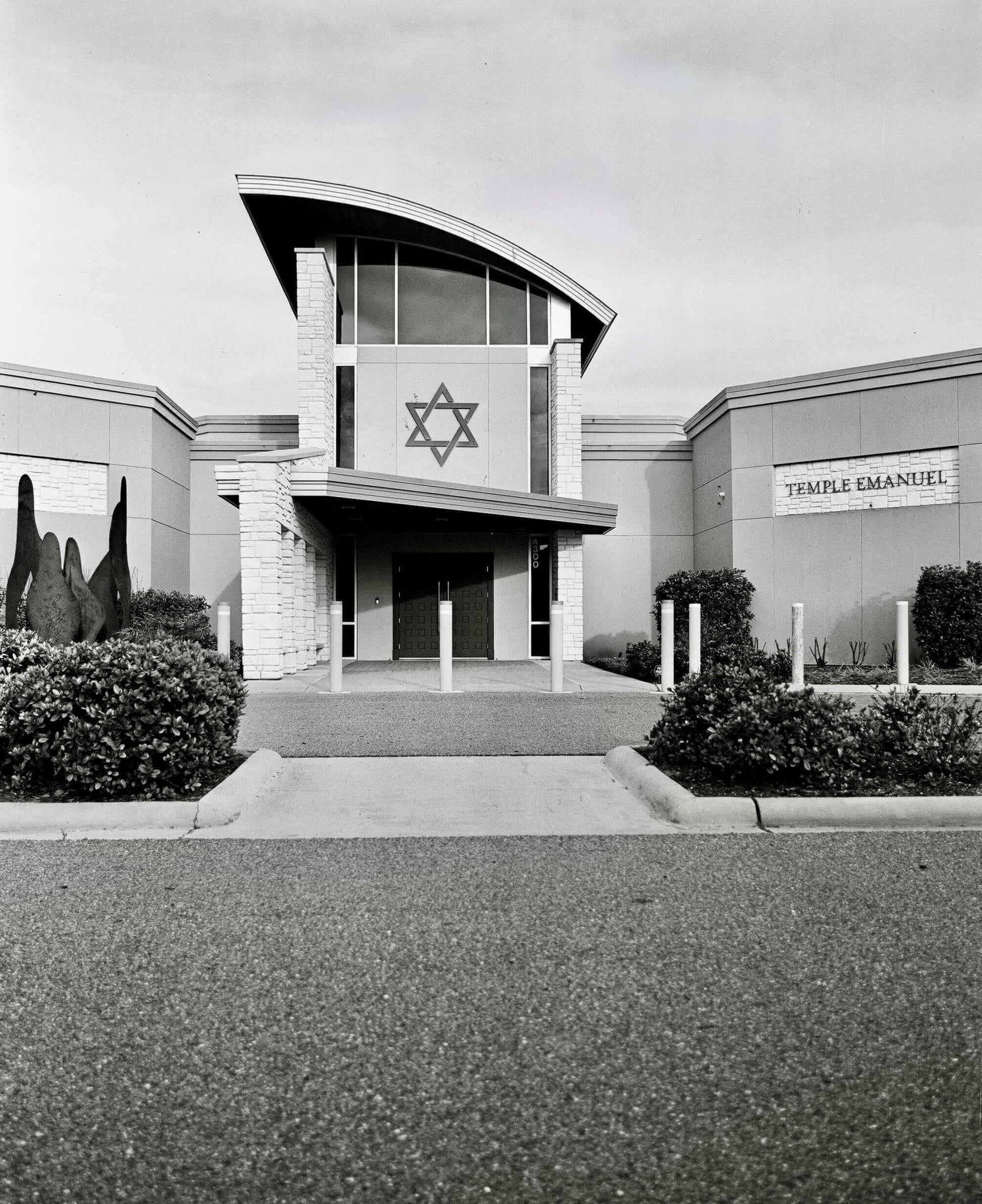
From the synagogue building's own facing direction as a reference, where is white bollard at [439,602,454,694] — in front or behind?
in front

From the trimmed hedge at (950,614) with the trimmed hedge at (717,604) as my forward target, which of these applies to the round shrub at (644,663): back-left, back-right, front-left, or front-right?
front-left

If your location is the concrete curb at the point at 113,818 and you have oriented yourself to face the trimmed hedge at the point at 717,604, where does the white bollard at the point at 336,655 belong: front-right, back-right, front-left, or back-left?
front-left

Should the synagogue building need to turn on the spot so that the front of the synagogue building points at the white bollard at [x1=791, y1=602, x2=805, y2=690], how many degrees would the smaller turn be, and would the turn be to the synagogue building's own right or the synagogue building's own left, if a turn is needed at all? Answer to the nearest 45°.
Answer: approximately 45° to the synagogue building's own left

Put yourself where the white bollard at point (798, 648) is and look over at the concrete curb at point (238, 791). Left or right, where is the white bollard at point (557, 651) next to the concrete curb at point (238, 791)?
right

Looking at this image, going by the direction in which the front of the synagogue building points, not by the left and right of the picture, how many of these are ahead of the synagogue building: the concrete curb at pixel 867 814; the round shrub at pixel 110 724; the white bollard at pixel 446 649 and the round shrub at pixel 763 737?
4

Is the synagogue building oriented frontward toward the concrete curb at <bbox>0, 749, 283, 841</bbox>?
yes

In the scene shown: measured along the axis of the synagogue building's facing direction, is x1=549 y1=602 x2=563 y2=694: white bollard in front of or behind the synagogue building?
in front

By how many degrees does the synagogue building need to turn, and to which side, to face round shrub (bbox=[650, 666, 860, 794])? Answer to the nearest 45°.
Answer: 0° — it already faces it

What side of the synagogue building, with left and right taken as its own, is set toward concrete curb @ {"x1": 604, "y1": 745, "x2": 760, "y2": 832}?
front

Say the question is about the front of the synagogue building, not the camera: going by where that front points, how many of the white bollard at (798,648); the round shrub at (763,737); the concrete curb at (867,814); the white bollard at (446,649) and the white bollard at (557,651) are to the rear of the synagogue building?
0

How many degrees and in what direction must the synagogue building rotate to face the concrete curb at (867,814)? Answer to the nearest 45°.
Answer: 0° — it already faces it

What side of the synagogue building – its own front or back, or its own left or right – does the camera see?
front

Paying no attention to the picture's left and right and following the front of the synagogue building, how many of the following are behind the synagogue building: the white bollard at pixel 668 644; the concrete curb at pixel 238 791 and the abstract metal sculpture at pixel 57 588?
0

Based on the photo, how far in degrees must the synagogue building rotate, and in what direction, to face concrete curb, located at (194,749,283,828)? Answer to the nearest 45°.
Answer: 0° — it already faces it

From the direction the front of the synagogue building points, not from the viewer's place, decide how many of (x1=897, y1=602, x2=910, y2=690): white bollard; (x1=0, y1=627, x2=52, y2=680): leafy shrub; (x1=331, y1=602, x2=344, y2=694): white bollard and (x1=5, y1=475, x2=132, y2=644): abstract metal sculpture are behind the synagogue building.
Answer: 0

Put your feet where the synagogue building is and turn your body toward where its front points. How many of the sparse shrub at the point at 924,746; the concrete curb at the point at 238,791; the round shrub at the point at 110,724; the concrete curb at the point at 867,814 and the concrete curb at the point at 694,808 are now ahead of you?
5
